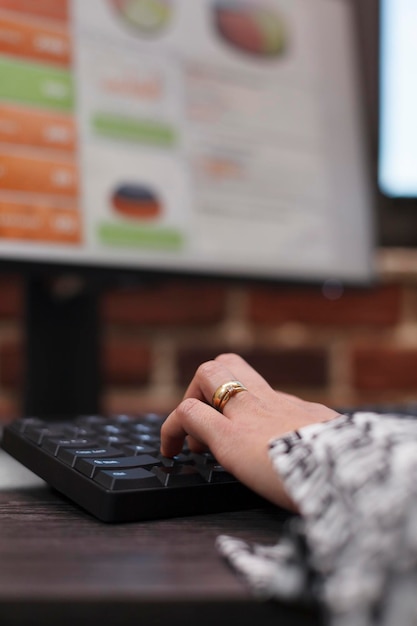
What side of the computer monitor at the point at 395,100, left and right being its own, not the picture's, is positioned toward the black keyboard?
front

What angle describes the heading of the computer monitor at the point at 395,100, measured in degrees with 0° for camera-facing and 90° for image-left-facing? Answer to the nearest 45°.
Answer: approximately 0°

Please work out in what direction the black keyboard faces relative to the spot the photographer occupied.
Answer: facing the viewer and to the right of the viewer

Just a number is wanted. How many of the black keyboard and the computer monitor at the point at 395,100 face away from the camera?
0
